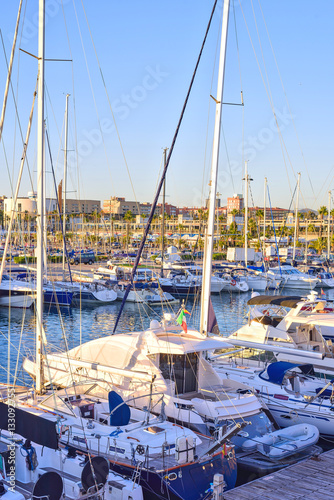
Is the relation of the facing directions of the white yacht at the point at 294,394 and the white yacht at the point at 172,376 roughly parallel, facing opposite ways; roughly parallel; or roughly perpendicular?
roughly parallel

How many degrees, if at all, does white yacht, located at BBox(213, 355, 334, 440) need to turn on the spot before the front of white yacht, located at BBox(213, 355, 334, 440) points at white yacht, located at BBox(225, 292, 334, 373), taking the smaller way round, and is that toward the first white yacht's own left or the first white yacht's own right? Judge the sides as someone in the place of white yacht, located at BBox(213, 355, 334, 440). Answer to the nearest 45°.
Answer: approximately 45° to the first white yacht's own right

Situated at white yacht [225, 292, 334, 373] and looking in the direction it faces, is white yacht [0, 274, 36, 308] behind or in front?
in front

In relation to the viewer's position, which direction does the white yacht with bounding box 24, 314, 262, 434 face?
facing away from the viewer and to the left of the viewer

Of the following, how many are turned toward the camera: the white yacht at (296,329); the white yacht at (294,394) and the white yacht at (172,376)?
0

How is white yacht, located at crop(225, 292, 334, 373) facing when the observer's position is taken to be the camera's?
facing away from the viewer and to the left of the viewer

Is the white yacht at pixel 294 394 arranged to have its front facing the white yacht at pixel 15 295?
yes

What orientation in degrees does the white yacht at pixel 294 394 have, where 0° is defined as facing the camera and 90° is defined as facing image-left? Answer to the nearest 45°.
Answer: approximately 135°

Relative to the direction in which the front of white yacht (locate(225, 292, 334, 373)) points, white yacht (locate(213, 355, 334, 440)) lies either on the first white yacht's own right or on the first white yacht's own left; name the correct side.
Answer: on the first white yacht's own left

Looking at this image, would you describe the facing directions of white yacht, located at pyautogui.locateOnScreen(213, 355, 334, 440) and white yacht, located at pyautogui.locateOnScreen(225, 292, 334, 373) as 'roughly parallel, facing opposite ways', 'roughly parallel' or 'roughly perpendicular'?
roughly parallel
